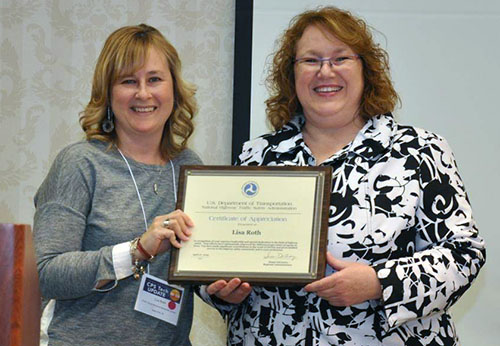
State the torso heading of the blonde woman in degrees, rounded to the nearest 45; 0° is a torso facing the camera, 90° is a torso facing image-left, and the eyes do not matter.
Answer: approximately 315°

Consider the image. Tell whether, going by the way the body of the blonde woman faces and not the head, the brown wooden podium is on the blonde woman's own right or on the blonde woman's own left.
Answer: on the blonde woman's own right
